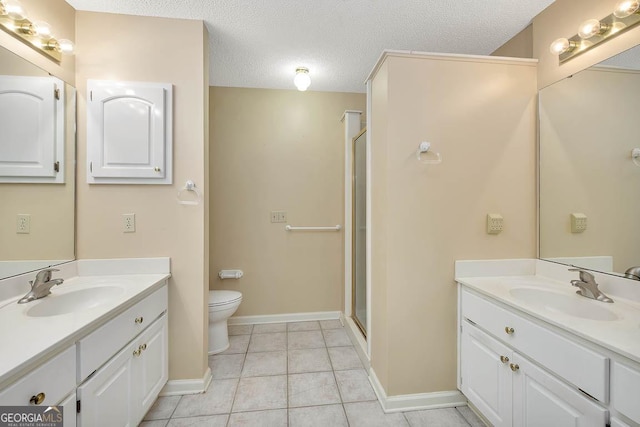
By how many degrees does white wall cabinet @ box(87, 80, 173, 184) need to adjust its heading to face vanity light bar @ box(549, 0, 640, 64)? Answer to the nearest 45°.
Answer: approximately 45° to its left

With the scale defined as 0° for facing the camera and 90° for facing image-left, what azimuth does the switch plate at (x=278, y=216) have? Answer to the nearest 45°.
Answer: approximately 0°

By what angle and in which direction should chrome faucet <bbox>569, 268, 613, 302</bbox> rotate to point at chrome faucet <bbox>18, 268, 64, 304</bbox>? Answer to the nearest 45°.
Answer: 0° — it already faces it

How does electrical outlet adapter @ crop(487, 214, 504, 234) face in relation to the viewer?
toward the camera

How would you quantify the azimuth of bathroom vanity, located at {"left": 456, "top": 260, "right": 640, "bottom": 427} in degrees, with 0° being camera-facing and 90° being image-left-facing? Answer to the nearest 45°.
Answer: approximately 45°

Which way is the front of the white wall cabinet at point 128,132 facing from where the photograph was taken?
facing the viewer

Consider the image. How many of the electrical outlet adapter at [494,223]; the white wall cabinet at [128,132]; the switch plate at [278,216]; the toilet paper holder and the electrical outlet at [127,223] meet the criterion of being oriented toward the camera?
5

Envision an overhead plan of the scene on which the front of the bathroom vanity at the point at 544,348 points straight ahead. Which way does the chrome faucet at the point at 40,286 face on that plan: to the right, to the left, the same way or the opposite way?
the opposite way

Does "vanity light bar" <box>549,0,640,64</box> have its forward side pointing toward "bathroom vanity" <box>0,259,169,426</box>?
yes

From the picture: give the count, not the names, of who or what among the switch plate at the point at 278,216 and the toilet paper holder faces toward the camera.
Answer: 2

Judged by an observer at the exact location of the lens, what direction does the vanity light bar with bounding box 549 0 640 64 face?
facing the viewer and to the left of the viewer

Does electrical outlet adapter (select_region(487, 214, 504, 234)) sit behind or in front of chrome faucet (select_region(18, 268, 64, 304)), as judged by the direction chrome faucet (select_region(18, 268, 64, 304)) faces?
in front

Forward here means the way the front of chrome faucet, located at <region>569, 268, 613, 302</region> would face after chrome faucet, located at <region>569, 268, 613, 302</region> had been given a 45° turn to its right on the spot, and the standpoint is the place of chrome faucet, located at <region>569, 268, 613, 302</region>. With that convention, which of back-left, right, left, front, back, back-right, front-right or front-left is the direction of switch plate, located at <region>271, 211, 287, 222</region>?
front
